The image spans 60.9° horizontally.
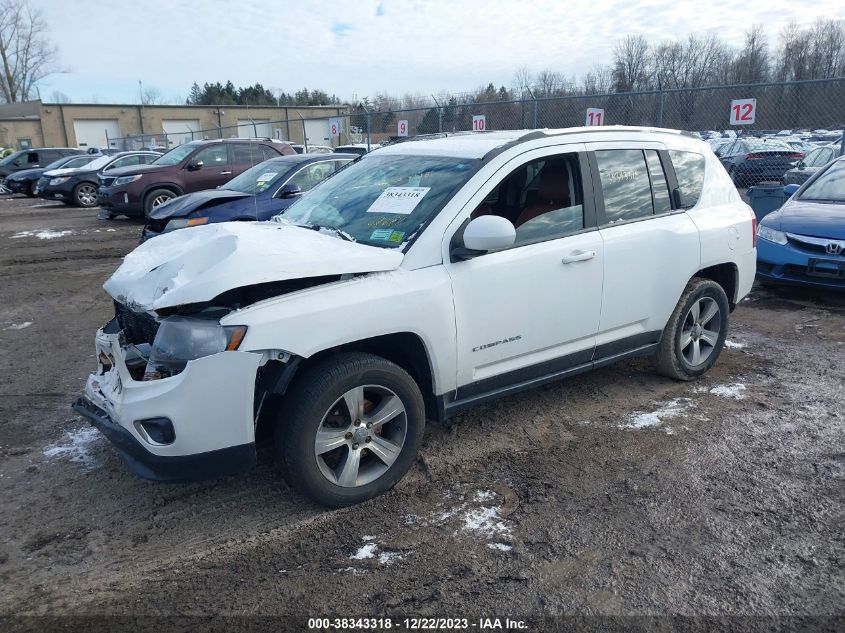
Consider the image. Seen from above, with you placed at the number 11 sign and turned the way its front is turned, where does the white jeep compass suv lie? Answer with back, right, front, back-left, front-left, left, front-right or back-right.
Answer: front

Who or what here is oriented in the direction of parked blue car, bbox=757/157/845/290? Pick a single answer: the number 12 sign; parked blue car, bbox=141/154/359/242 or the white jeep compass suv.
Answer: the number 12 sign

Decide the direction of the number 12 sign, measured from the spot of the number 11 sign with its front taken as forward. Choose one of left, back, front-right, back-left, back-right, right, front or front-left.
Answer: front-left

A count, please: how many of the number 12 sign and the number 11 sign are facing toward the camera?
2

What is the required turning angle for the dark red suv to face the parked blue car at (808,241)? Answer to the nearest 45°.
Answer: approximately 90° to its left

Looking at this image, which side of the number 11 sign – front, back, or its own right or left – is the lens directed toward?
front

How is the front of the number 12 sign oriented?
toward the camera

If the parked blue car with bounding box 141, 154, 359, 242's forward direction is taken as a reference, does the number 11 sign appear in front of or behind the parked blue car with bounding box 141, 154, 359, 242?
behind

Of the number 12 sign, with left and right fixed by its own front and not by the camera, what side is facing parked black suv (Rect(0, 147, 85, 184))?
right
